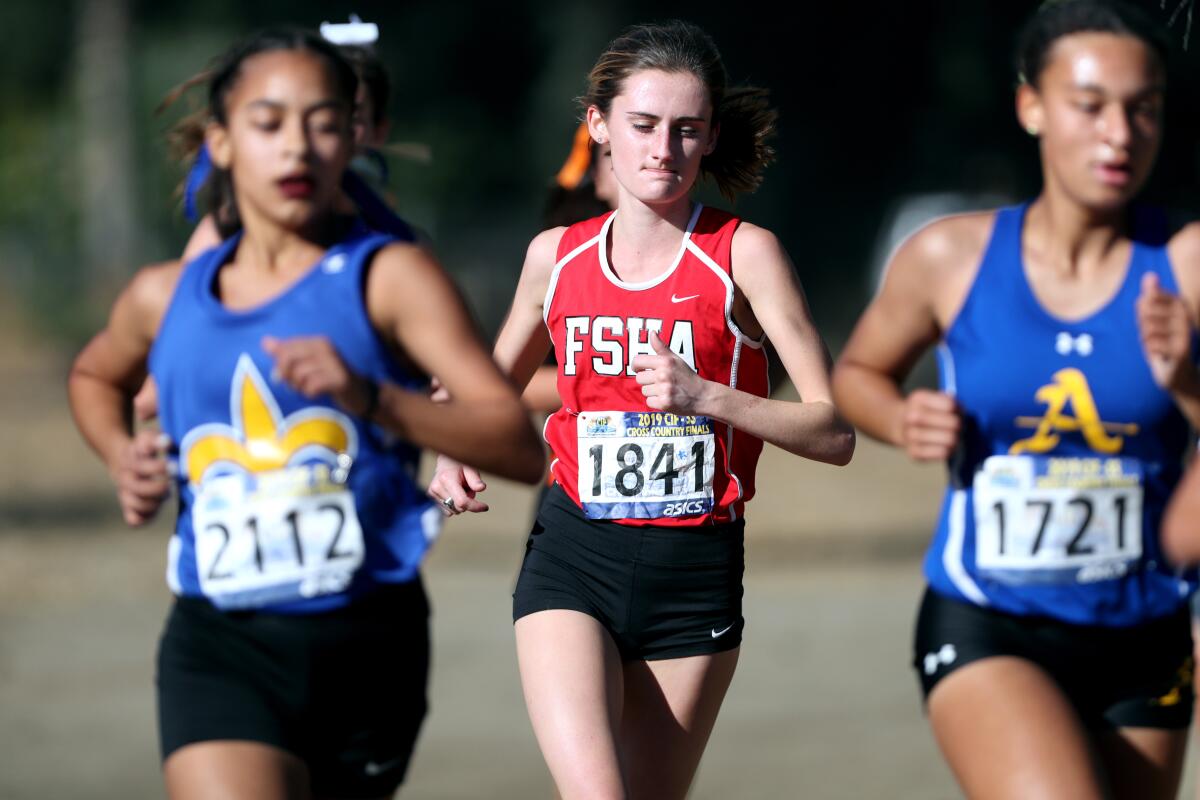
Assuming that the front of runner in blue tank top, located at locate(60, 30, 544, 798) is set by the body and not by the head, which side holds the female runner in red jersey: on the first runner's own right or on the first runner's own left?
on the first runner's own left

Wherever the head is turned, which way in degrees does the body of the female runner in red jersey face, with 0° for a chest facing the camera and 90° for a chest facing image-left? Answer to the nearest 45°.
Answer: approximately 0°

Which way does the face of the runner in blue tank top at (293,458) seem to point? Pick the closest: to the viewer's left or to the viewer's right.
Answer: to the viewer's right

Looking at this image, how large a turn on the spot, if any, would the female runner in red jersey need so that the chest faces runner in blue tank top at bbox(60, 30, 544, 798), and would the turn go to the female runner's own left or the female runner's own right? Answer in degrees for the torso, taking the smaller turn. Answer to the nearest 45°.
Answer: approximately 45° to the female runner's own right

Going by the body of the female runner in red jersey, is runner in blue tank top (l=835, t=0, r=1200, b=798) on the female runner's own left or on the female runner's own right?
on the female runner's own left

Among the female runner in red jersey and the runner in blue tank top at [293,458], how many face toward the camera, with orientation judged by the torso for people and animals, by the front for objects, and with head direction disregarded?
2
